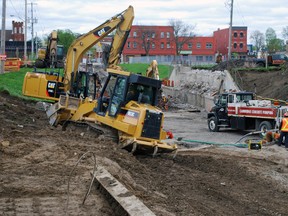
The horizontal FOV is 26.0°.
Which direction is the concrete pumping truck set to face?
to the viewer's left

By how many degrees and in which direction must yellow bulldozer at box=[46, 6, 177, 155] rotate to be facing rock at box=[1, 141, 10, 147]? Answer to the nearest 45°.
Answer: approximately 90° to its left

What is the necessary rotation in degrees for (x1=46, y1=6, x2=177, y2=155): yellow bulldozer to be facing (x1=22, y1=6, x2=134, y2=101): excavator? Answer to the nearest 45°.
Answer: approximately 45° to its right

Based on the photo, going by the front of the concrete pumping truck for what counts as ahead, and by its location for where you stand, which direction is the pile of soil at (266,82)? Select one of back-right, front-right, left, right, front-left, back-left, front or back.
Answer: right

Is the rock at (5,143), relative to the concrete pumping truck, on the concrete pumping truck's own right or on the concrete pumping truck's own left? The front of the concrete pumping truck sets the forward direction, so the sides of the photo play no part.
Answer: on the concrete pumping truck's own left

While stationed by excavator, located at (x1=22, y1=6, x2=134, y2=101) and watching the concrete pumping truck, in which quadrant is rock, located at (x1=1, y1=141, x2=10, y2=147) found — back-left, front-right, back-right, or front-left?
back-right

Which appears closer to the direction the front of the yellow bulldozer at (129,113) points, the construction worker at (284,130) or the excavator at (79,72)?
the excavator
